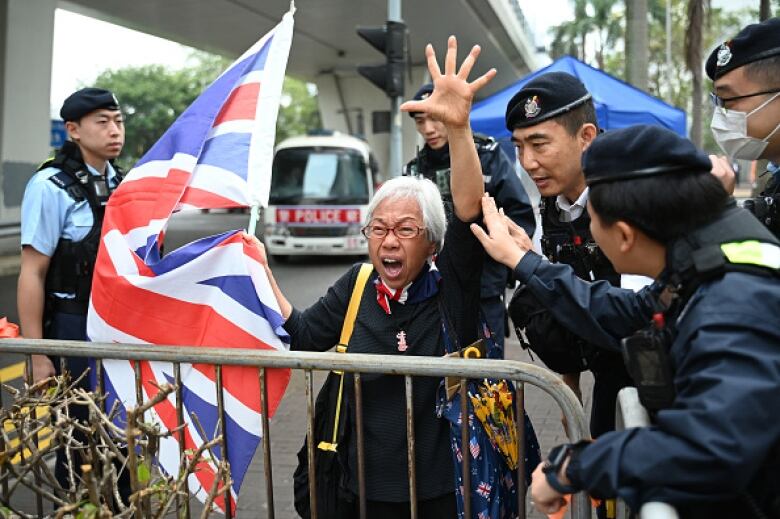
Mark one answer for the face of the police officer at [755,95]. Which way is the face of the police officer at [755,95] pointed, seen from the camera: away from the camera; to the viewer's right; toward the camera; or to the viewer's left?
to the viewer's left

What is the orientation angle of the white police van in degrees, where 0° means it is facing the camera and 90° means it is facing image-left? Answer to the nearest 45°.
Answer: approximately 0°

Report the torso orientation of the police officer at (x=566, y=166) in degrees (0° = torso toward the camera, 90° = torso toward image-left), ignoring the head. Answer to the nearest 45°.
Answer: approximately 45°

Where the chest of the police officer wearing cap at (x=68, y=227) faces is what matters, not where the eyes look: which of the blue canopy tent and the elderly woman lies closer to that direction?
the elderly woman

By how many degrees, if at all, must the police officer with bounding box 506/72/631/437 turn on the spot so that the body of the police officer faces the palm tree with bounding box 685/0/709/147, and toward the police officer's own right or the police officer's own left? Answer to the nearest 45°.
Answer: approximately 135° to the police officer's own right

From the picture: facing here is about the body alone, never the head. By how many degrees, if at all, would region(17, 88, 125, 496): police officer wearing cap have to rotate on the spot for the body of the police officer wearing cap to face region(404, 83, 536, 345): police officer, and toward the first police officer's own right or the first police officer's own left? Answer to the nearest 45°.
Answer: approximately 45° to the first police officer's own left

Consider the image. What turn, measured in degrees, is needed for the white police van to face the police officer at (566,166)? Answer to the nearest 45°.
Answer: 0° — it already faces them

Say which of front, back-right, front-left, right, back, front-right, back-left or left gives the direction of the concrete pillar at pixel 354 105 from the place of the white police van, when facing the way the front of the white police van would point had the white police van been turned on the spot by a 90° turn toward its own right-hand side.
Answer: right
